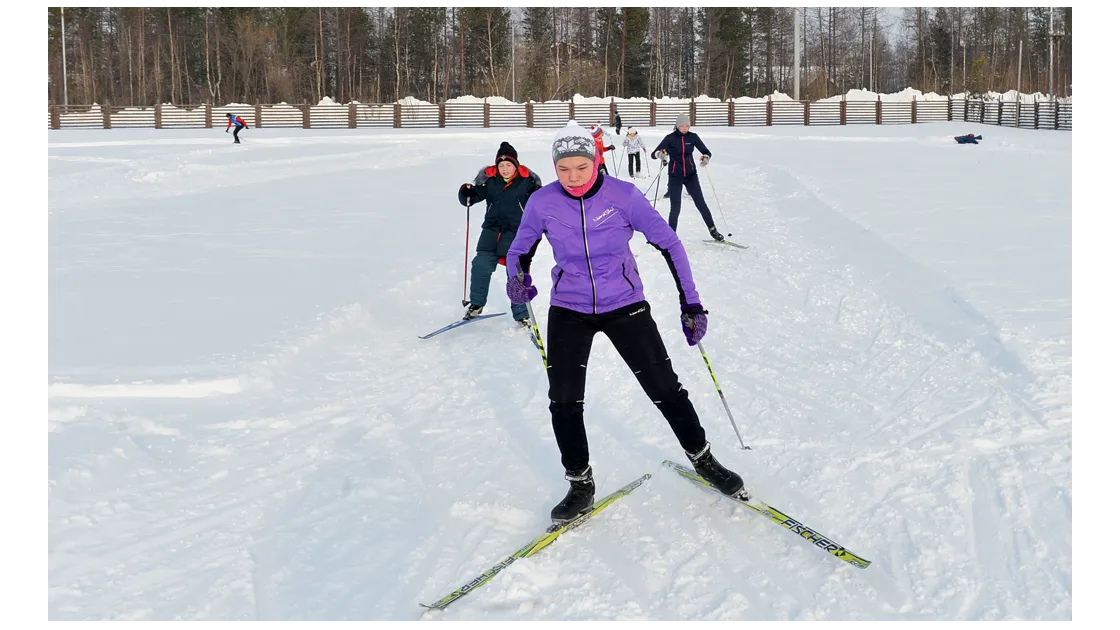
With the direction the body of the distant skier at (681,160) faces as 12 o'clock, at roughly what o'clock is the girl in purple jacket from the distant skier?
The girl in purple jacket is roughly at 12 o'clock from the distant skier.

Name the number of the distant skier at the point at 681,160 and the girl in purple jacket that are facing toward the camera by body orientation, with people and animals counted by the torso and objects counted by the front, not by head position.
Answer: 2

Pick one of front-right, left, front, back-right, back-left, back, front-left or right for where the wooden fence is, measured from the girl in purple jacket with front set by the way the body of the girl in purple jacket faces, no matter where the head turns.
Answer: back

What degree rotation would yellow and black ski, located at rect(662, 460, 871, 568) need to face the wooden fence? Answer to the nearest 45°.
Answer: approximately 135° to its left

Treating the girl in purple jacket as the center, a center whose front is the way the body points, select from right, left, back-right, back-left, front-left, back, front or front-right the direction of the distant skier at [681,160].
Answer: back

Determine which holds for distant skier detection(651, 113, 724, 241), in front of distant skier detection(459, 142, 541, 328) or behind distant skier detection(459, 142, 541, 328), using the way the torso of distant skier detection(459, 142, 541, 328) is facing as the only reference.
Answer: behind

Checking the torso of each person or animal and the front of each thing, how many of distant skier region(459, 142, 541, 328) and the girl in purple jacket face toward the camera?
2

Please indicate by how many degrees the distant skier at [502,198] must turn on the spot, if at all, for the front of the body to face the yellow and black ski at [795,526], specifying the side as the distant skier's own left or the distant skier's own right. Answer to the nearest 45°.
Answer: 0° — they already face it
